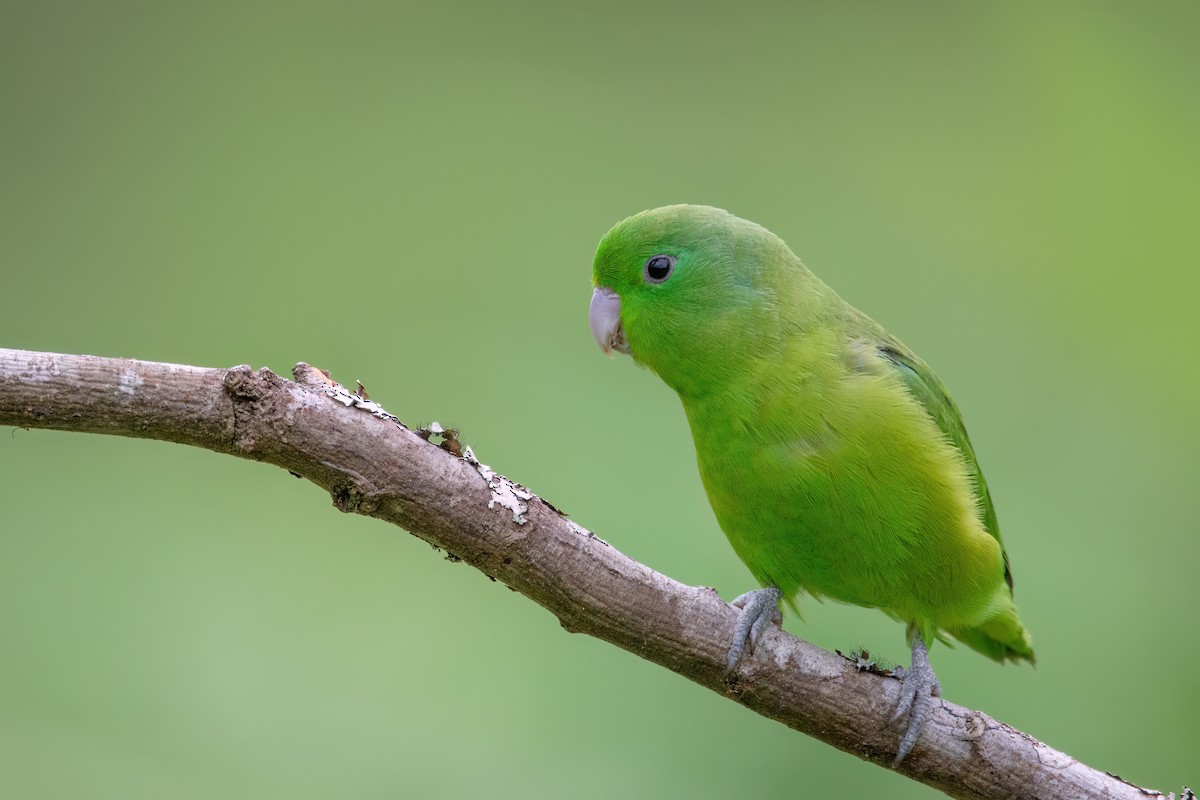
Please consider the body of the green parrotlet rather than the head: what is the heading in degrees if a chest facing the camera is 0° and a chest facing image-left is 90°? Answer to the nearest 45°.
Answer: approximately 45°
